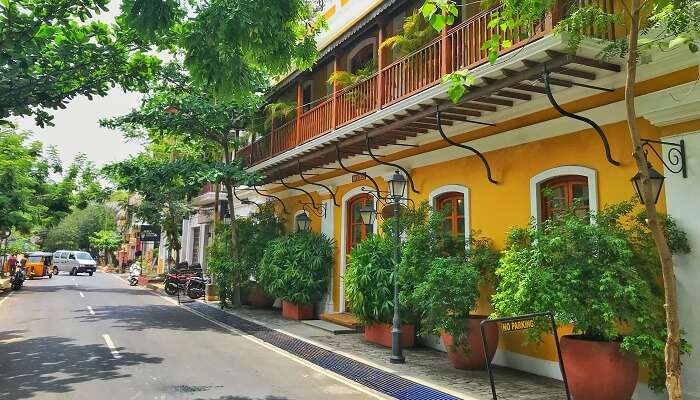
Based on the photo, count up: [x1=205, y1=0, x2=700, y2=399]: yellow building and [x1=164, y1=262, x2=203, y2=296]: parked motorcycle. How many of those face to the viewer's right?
0

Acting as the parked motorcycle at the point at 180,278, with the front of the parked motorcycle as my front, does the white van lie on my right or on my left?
on my right

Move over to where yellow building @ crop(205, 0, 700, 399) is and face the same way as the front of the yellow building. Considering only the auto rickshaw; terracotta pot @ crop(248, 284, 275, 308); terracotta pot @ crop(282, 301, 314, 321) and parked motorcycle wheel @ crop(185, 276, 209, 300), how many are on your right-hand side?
4

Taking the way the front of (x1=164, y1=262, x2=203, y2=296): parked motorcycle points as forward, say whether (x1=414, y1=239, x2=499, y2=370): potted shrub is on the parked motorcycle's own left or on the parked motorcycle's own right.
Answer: on the parked motorcycle's own left

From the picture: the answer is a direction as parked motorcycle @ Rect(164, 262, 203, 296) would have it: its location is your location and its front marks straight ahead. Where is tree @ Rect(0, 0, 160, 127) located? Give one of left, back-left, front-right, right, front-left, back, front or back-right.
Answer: front-left

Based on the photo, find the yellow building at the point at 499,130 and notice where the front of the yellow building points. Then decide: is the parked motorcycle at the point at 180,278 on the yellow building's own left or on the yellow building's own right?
on the yellow building's own right

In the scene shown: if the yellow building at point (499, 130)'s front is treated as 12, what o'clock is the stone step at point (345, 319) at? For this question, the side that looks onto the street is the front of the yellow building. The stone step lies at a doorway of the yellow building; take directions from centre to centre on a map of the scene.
The stone step is roughly at 3 o'clock from the yellow building.

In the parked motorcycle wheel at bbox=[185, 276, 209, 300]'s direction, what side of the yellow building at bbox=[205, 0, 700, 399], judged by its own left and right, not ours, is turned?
right

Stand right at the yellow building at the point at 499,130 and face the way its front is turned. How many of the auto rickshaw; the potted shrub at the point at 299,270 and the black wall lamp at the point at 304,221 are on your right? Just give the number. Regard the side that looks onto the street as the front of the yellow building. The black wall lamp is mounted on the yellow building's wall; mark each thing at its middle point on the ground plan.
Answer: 3

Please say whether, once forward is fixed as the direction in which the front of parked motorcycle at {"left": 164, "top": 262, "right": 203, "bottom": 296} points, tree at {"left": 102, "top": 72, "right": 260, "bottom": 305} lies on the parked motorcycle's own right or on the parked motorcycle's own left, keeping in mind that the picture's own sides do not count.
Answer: on the parked motorcycle's own left
